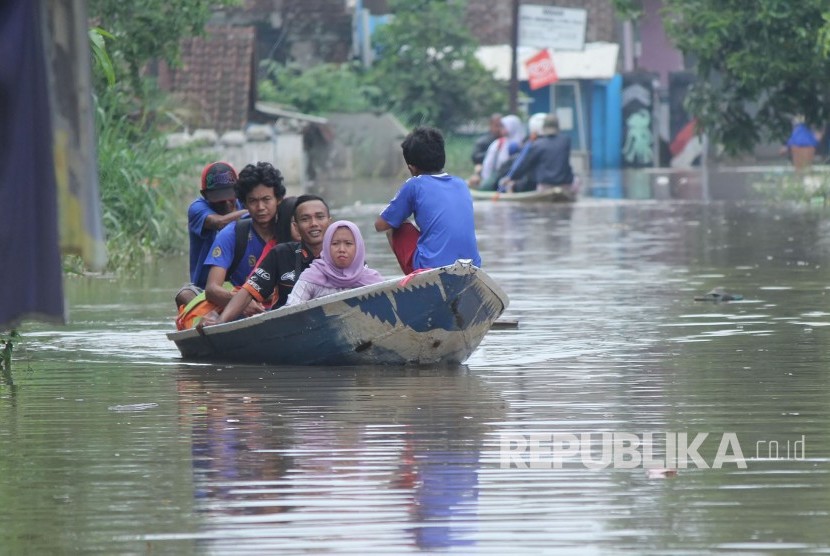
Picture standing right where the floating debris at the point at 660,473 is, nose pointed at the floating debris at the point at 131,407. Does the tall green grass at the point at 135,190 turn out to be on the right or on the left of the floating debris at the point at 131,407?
right

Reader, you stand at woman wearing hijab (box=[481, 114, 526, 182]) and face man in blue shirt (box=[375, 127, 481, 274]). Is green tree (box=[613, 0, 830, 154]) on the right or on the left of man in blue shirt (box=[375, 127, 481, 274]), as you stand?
left

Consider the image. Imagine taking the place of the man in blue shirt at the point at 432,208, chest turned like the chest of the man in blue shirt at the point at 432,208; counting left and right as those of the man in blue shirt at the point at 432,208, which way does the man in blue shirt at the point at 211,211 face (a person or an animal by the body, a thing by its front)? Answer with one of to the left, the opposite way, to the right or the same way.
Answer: the opposite way

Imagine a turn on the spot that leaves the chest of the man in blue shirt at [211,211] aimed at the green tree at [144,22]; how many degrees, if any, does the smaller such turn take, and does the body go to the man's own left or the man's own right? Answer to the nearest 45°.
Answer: approximately 135° to the man's own left

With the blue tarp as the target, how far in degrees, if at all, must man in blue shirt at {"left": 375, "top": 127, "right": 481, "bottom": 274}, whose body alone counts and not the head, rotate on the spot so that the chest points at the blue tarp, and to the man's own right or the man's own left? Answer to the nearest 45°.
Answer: approximately 135° to the man's own left

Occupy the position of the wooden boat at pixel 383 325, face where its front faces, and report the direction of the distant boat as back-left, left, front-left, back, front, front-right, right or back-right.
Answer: back-left

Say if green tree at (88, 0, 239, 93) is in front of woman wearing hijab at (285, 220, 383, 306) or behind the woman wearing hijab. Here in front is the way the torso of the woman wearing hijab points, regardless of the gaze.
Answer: behind

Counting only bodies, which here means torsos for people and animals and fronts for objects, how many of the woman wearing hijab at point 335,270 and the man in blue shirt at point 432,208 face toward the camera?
1

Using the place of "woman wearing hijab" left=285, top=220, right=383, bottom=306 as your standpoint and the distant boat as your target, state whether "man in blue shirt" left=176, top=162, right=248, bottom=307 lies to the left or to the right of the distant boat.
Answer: left

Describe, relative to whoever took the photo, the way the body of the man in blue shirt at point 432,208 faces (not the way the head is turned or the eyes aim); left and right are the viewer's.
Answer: facing away from the viewer and to the left of the viewer

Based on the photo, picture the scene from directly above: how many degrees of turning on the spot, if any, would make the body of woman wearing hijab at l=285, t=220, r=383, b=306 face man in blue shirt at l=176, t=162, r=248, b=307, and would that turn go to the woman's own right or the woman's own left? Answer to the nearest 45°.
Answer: approximately 135° to the woman's own right

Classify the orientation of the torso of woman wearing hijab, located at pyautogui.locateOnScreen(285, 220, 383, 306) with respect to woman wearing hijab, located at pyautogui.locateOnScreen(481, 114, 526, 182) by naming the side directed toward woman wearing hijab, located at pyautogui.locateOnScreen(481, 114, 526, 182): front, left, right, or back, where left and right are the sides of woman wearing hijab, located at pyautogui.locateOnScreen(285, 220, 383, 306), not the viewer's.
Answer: back
